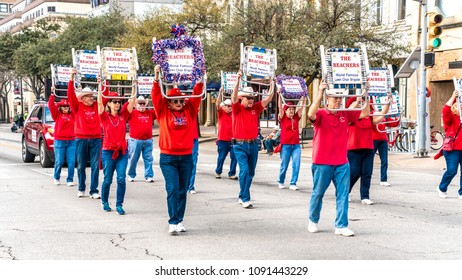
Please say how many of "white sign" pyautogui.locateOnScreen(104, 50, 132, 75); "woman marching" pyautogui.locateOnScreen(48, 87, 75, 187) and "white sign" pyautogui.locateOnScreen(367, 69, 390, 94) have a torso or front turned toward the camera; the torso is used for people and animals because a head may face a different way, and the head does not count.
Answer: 3

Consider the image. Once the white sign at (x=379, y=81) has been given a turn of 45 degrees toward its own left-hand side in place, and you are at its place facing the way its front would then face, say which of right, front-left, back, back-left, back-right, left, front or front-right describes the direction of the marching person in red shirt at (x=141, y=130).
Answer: back-right

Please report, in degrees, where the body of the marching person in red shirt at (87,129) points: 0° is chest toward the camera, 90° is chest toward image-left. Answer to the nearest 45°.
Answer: approximately 0°

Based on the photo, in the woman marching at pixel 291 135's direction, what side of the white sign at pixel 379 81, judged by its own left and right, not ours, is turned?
right

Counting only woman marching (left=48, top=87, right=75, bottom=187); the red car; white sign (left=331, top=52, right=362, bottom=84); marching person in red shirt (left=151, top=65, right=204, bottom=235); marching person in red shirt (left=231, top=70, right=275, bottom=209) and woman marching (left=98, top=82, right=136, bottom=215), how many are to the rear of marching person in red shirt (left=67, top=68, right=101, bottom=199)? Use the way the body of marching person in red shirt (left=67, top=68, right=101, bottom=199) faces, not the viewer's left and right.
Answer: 2

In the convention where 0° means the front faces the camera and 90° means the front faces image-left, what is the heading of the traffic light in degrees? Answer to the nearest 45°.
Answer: approximately 315°

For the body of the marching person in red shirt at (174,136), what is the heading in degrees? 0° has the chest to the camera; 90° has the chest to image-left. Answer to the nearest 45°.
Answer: approximately 0°

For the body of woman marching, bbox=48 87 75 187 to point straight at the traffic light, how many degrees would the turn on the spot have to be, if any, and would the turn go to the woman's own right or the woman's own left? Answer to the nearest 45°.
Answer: approximately 90° to the woman's own left

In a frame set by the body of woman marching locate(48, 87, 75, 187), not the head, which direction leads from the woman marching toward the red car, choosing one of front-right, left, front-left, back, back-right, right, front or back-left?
back
